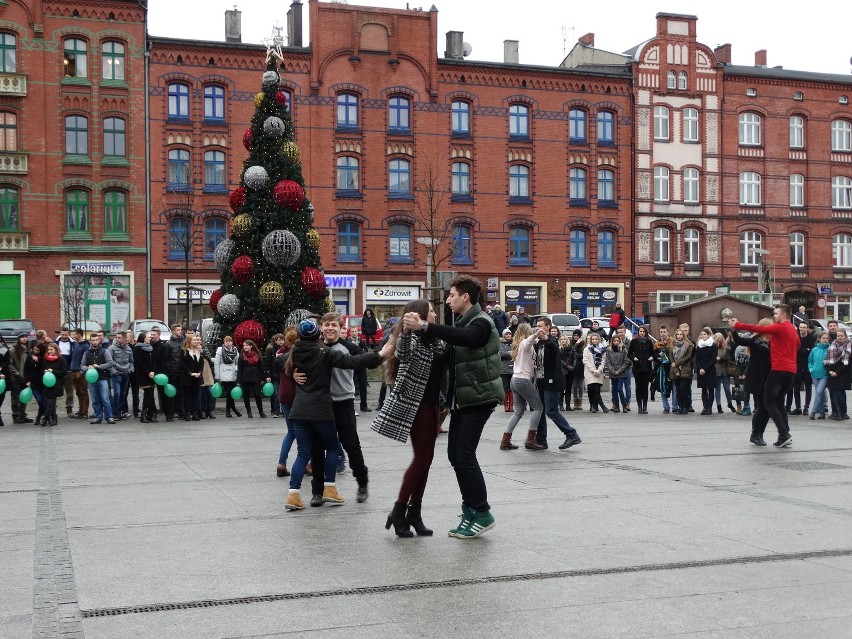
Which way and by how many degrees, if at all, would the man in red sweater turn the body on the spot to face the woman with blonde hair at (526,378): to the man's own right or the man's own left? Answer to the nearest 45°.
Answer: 0° — they already face them

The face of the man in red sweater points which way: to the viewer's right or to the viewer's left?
to the viewer's left

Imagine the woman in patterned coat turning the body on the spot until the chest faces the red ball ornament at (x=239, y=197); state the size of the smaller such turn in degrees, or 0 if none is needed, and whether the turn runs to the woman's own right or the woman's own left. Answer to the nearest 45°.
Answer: approximately 90° to the woman's own left

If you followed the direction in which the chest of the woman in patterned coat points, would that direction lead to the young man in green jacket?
yes

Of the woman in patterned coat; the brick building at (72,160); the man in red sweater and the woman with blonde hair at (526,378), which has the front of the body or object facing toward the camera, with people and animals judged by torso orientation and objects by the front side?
the brick building

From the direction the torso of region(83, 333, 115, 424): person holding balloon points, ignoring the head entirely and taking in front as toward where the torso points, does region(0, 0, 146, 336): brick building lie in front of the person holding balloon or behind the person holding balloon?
behind

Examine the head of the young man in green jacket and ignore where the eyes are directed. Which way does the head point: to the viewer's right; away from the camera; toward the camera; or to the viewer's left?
to the viewer's left

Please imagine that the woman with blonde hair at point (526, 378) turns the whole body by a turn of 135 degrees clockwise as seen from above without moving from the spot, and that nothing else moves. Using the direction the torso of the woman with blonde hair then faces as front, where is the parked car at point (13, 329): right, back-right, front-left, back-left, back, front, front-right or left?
right

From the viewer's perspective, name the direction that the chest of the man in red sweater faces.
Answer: to the viewer's left

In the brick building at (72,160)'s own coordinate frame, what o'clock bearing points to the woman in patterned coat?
The woman in patterned coat is roughly at 12 o'clock from the brick building.

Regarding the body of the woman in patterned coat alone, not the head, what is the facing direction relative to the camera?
to the viewer's right
